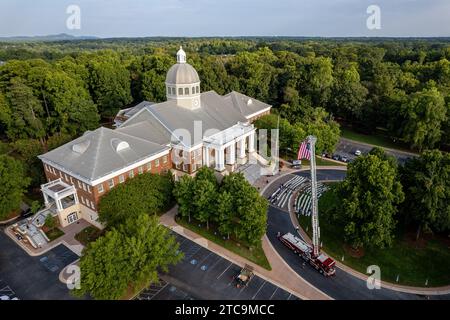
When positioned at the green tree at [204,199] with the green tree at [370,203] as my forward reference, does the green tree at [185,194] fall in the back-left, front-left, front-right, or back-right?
back-left

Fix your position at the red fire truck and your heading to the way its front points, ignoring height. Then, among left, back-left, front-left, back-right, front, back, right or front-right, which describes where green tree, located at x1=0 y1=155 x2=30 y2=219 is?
back-right

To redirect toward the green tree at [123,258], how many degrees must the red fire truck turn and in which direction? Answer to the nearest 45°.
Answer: approximately 90° to its right

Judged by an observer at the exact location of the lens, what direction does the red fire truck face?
facing the viewer and to the right of the viewer

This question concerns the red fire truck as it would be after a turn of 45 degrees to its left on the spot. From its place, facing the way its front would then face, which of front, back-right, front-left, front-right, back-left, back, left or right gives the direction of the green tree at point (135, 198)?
back
